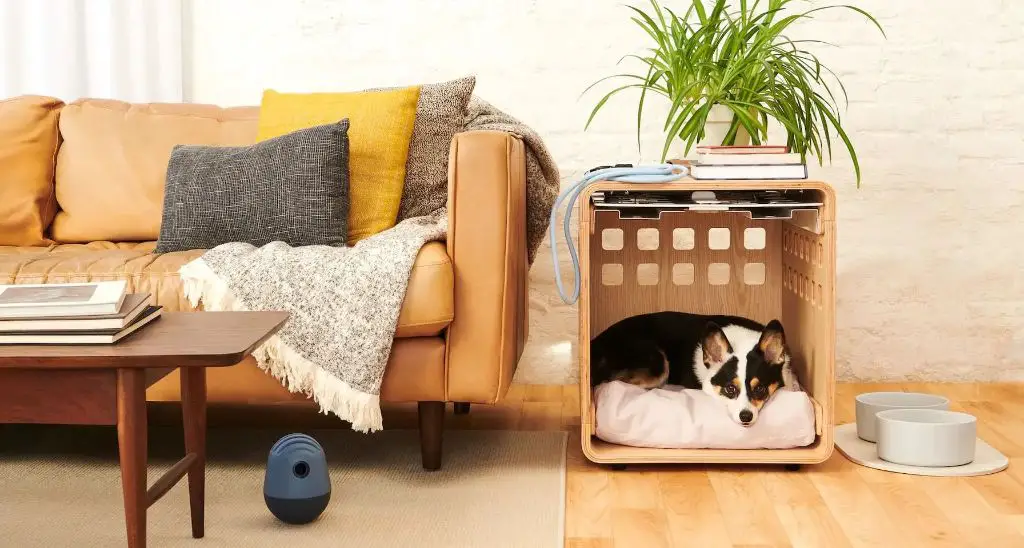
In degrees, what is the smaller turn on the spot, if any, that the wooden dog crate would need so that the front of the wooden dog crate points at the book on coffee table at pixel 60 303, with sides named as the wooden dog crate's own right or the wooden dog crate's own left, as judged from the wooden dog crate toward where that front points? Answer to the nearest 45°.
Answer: approximately 45° to the wooden dog crate's own right

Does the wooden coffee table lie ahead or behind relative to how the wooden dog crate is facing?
ahead

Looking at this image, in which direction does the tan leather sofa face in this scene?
toward the camera

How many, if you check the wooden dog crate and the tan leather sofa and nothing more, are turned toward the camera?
2

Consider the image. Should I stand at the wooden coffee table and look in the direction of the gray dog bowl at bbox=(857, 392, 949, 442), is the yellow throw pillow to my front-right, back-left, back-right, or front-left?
front-left

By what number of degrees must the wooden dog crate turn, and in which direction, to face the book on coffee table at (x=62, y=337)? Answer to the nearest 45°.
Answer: approximately 45° to its right

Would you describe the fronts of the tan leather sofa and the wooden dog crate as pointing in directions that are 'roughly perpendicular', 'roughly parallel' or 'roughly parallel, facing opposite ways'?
roughly parallel

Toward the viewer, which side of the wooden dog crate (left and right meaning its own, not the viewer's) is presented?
front
